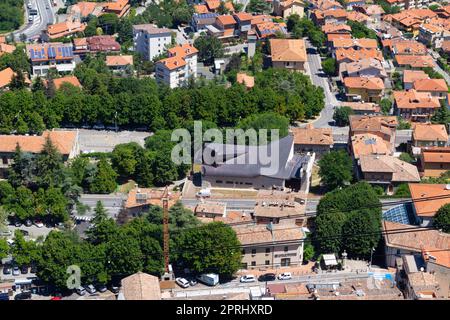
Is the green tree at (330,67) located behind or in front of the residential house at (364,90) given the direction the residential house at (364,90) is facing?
behind

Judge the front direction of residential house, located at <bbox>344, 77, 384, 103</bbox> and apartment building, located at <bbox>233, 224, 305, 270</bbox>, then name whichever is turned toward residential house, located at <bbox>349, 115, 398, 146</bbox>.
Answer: residential house, located at <bbox>344, 77, 384, 103</bbox>

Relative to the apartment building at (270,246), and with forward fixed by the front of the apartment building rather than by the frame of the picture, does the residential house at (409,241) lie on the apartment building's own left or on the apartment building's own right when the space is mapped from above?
on the apartment building's own left

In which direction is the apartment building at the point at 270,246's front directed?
toward the camera

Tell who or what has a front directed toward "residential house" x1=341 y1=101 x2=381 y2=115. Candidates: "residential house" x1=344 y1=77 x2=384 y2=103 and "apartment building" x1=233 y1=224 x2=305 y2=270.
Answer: "residential house" x1=344 y1=77 x2=384 y2=103

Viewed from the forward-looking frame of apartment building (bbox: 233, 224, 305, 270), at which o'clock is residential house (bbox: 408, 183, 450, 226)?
The residential house is roughly at 8 o'clock from the apartment building.

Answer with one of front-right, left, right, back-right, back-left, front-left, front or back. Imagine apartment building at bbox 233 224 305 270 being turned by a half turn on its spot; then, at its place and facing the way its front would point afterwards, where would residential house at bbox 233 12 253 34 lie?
front

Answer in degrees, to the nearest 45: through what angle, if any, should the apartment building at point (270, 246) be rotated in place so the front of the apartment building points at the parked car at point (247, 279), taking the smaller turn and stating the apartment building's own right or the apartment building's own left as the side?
approximately 45° to the apartment building's own right

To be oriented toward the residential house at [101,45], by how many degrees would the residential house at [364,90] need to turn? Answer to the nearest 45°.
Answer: approximately 90° to its right

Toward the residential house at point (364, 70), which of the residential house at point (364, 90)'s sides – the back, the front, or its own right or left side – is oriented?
back

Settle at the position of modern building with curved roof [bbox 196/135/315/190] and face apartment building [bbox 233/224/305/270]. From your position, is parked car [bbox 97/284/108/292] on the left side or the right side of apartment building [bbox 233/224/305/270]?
right

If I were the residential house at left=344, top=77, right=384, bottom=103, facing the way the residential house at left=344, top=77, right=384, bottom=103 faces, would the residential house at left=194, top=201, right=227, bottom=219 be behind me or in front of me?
in front

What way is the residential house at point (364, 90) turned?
toward the camera

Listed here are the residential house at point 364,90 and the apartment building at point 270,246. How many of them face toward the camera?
2

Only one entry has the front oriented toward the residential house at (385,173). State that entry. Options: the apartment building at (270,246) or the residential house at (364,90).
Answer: the residential house at (364,90)
